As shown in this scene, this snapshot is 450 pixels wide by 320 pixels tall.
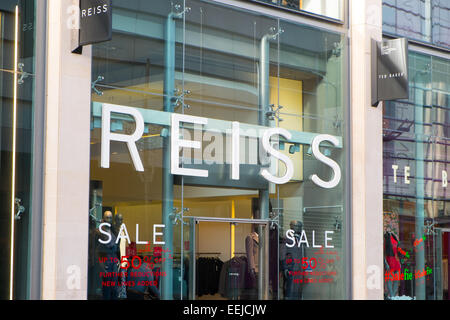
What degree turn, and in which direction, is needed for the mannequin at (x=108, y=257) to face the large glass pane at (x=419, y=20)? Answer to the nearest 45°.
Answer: approximately 135° to its left

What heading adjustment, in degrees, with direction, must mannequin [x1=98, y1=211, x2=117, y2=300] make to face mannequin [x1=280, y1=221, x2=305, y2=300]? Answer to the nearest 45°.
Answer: approximately 135° to its left

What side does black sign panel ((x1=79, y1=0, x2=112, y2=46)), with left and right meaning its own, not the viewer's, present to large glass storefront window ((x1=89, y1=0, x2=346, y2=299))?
back

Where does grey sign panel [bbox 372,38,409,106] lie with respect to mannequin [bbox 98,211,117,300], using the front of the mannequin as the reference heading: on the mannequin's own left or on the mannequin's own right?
on the mannequin's own left

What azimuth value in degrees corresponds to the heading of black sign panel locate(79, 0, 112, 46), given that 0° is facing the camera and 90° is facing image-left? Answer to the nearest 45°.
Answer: approximately 45°

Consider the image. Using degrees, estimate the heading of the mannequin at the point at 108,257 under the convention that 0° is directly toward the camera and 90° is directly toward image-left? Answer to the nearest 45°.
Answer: approximately 0°
